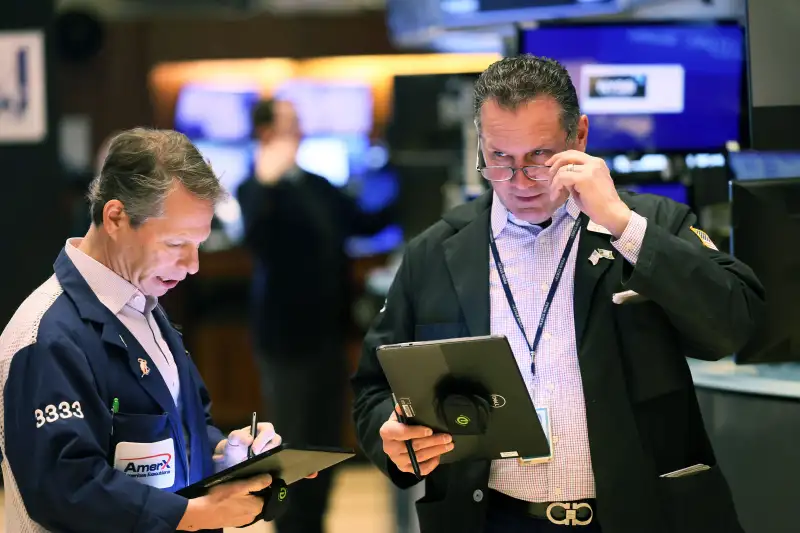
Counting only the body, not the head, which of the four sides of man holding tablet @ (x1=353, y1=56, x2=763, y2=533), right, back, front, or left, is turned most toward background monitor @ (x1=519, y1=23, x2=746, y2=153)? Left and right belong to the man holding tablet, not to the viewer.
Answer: back

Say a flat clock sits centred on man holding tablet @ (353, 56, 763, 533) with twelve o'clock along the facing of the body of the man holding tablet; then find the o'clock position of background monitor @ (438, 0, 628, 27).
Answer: The background monitor is roughly at 6 o'clock from the man holding tablet.

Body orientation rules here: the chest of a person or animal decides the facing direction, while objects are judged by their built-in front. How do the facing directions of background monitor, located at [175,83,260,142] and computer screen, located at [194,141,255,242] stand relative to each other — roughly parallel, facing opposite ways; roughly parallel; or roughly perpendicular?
roughly parallel

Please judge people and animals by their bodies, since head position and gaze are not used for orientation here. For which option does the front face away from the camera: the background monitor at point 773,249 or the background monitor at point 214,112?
the background monitor at point 773,249

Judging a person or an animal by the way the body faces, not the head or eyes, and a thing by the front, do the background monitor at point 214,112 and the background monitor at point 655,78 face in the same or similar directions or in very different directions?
same or similar directions

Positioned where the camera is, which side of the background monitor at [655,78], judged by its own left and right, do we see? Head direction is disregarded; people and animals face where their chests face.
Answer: front

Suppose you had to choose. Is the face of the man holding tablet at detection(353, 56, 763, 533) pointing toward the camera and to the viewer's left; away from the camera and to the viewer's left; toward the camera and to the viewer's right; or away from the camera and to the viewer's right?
toward the camera and to the viewer's left

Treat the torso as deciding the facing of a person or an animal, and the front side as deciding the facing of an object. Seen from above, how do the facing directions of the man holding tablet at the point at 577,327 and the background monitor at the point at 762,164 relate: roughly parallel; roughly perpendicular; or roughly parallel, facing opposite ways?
roughly parallel

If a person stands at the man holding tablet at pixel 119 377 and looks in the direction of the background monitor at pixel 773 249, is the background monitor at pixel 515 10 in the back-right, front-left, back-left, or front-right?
front-left

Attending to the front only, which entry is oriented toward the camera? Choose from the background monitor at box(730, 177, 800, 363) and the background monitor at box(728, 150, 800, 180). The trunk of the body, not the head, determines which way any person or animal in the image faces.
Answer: the background monitor at box(728, 150, 800, 180)

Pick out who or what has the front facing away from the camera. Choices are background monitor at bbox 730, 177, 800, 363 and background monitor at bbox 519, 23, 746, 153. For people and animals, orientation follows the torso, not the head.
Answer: background monitor at bbox 730, 177, 800, 363

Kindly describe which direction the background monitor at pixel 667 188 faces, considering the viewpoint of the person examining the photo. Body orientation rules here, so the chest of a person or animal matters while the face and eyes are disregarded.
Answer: facing the viewer

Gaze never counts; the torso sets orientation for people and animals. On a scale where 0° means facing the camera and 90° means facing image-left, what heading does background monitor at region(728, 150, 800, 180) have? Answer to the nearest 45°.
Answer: approximately 0°

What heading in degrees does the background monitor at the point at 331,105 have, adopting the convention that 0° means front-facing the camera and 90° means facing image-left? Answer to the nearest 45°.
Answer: approximately 0°

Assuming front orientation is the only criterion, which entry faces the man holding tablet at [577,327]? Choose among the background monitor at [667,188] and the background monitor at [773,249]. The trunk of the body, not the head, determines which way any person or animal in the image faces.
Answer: the background monitor at [667,188]

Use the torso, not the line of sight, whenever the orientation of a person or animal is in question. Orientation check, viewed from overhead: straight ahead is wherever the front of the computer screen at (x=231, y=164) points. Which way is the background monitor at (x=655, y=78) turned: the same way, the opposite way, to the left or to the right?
the same way

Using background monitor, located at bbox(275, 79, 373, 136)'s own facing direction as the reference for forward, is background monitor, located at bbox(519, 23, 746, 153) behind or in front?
in front
